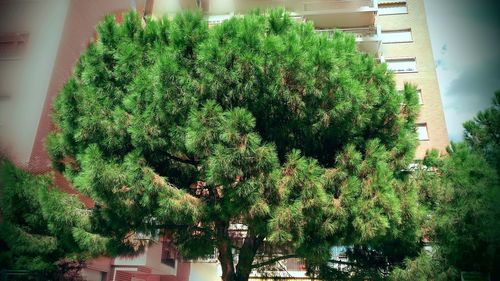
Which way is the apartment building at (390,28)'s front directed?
toward the camera

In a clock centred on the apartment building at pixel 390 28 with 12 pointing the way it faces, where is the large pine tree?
The large pine tree is roughly at 1 o'clock from the apartment building.
